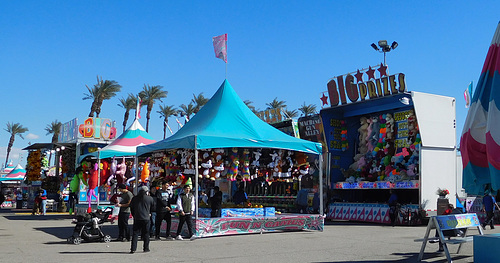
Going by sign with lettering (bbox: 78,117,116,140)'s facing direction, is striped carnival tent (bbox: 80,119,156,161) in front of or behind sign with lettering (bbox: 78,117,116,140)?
in front

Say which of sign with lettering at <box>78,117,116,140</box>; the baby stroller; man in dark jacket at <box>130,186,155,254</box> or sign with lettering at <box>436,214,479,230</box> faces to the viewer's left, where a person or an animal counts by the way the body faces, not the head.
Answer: the baby stroller

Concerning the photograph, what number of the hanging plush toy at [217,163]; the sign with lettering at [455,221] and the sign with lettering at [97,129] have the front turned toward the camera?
3

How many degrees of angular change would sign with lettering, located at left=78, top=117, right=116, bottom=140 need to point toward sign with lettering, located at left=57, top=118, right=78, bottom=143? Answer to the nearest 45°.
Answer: approximately 135° to its right

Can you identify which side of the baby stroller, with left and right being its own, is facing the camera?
left

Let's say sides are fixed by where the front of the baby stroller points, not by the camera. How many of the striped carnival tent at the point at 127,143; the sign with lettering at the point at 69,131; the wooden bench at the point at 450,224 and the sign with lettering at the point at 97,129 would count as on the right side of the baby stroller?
3

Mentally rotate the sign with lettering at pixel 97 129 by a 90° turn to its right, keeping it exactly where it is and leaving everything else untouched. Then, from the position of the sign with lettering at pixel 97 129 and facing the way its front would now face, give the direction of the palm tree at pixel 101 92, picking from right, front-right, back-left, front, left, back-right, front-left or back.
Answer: right

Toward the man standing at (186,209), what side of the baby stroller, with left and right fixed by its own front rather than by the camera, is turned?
back

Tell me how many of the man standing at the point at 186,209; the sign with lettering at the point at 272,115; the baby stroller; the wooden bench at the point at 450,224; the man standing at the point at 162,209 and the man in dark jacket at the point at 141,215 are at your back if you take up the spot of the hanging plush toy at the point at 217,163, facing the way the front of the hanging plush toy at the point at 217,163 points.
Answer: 1

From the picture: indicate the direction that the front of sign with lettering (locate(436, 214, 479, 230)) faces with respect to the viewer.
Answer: facing the viewer

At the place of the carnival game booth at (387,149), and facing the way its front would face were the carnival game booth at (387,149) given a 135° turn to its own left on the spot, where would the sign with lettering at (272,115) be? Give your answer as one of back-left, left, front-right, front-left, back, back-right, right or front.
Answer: back-left

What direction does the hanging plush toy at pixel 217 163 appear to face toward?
toward the camera
